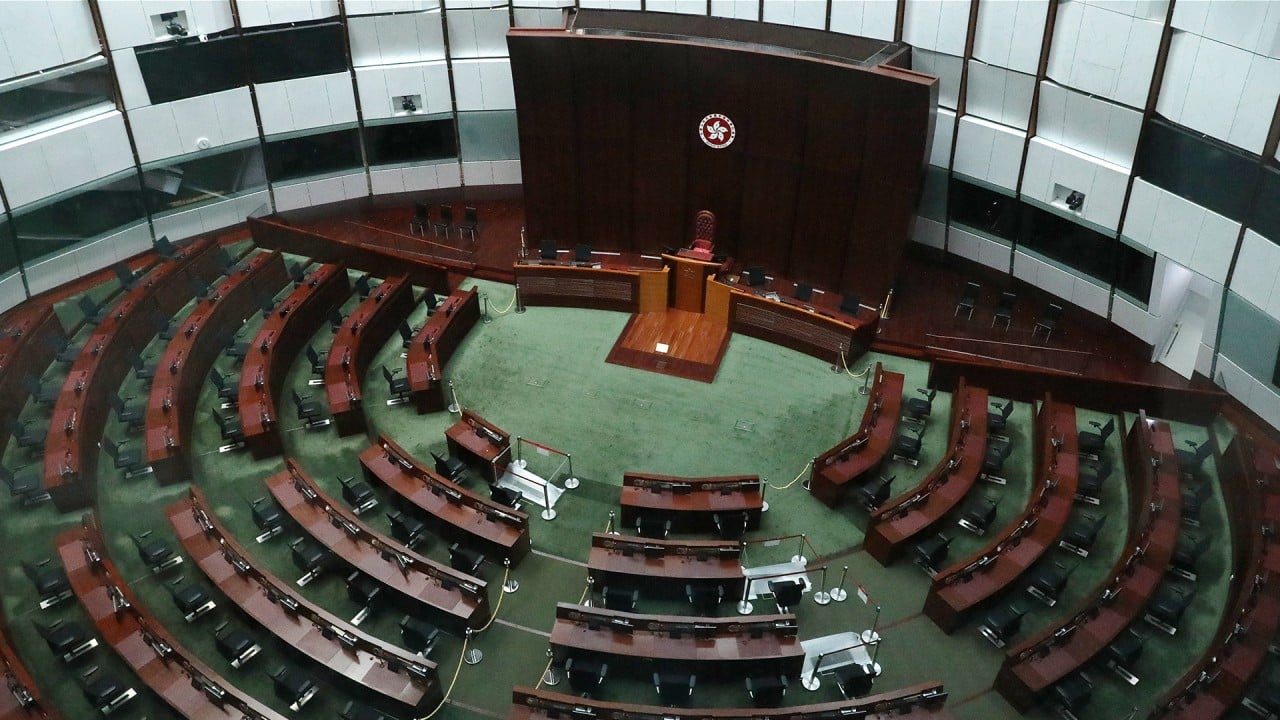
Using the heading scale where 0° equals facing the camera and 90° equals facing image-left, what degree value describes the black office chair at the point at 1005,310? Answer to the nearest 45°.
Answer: approximately 45°

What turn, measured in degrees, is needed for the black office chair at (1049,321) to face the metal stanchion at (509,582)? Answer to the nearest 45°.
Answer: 0° — it already faces it

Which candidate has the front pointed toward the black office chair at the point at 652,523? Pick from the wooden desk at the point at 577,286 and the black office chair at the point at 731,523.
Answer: the wooden desk

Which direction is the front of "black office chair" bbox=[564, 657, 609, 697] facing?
away from the camera

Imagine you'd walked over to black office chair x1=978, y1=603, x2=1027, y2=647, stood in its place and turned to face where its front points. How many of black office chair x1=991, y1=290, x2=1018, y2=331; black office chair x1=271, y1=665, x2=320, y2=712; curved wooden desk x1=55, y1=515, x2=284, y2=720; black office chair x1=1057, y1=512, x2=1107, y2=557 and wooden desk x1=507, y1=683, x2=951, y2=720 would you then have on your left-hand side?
3

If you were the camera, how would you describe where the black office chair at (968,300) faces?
facing the viewer and to the left of the viewer

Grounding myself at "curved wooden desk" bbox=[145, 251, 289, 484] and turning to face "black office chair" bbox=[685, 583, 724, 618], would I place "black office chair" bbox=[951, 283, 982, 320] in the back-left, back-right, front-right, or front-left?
front-left

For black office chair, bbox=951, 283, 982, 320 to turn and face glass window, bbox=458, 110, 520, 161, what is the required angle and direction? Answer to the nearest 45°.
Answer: approximately 45° to its right

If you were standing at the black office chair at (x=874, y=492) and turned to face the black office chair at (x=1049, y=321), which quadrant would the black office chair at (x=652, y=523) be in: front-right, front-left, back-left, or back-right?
back-left

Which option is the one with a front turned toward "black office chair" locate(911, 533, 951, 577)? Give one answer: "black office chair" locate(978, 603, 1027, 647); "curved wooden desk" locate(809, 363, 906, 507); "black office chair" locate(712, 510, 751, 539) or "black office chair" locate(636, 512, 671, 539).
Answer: "black office chair" locate(978, 603, 1027, 647)

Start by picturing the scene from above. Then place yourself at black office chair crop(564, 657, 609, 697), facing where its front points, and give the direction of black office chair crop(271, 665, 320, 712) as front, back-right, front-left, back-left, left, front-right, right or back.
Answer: left

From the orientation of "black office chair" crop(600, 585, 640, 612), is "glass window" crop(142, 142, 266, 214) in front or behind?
in front

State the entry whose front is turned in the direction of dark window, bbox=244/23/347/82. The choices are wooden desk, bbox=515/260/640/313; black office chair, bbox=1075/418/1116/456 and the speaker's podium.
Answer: the black office chair

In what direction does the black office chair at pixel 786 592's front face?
away from the camera

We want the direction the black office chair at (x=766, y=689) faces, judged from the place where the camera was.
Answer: facing away from the viewer

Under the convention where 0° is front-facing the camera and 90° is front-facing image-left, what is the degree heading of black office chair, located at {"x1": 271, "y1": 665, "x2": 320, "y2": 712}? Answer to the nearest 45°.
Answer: approximately 225°

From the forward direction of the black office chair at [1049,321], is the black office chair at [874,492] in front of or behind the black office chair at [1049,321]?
in front

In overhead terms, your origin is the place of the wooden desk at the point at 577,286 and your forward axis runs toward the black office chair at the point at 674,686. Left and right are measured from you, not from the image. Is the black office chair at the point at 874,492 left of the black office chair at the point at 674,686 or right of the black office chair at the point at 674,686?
left

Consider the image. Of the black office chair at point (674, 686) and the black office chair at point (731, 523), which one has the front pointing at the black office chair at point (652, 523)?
the black office chair at point (674, 686)

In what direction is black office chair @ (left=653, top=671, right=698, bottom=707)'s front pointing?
away from the camera

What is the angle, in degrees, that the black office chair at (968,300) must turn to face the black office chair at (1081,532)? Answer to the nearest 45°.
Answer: approximately 45° to its left

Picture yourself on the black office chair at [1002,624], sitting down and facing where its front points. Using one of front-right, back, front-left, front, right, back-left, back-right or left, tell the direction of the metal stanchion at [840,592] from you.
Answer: front-left

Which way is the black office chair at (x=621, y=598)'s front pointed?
away from the camera
